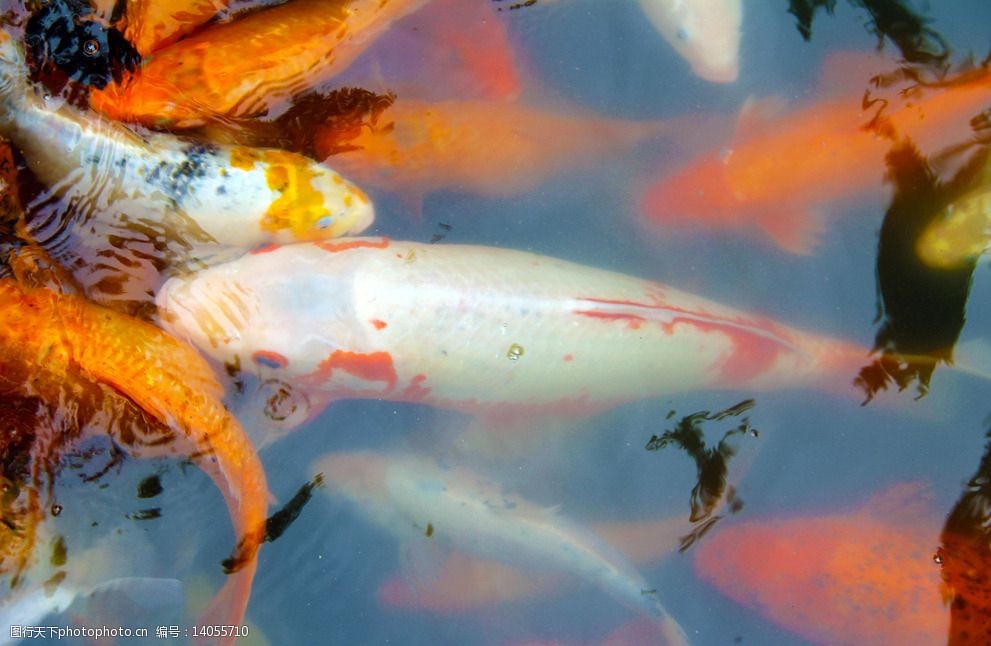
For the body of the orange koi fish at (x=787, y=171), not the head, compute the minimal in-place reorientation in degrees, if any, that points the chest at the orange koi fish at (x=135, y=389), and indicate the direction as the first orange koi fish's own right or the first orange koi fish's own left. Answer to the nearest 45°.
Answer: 0° — it already faces it

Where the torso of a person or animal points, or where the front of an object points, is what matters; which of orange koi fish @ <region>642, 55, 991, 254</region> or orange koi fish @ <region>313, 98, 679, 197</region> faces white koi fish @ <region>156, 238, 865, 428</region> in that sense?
orange koi fish @ <region>642, 55, 991, 254</region>

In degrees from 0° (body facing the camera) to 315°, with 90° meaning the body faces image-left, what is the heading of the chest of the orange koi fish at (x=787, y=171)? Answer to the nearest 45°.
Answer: approximately 45°

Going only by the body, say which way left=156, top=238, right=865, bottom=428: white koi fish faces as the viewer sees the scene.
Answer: to the viewer's left

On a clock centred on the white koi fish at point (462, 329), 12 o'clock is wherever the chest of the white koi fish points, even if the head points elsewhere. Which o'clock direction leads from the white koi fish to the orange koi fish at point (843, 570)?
The orange koi fish is roughly at 6 o'clock from the white koi fish.

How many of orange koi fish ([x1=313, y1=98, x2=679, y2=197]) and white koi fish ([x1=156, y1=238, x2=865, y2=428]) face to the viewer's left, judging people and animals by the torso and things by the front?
2

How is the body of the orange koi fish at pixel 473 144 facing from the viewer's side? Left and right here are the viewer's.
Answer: facing to the left of the viewer

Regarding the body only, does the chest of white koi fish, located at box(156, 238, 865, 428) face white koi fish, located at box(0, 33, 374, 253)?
yes

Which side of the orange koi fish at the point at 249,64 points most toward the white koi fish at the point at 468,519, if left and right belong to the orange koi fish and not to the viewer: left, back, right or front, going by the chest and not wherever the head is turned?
left

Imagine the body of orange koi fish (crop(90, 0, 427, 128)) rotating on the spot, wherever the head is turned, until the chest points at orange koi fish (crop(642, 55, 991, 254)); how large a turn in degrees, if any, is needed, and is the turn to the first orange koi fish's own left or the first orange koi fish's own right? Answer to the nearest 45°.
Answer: approximately 135° to the first orange koi fish's own left

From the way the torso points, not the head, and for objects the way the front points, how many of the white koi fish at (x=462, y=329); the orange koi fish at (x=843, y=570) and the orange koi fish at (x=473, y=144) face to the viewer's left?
3

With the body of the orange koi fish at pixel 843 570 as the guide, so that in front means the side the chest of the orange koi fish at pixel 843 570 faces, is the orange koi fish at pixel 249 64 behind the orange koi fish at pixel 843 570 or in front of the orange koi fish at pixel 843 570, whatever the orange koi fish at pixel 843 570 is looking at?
in front

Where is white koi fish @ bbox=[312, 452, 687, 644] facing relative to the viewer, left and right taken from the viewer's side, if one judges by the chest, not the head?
facing away from the viewer and to the left of the viewer
